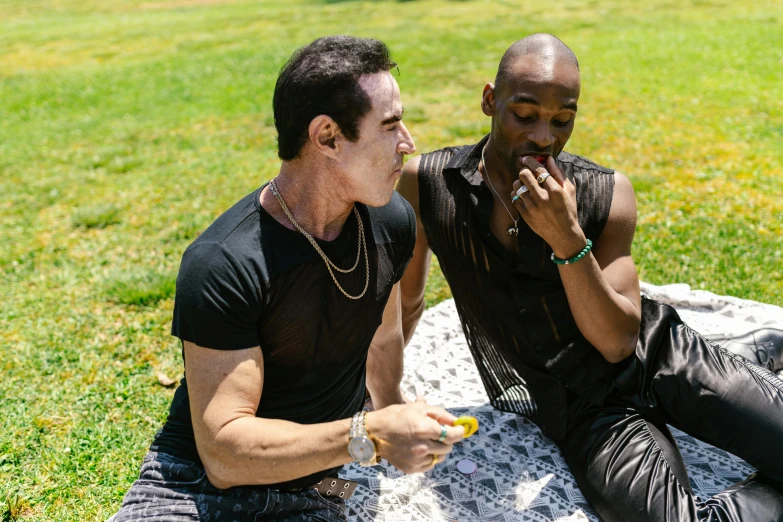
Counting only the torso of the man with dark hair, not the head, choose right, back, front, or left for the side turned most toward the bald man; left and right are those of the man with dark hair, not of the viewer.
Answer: left

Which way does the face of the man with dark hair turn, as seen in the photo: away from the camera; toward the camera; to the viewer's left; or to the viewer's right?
to the viewer's right
